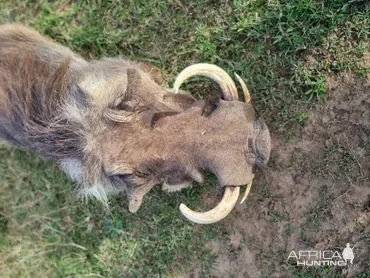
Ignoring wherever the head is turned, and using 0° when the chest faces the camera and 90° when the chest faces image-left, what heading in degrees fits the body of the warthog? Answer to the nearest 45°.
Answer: approximately 270°
